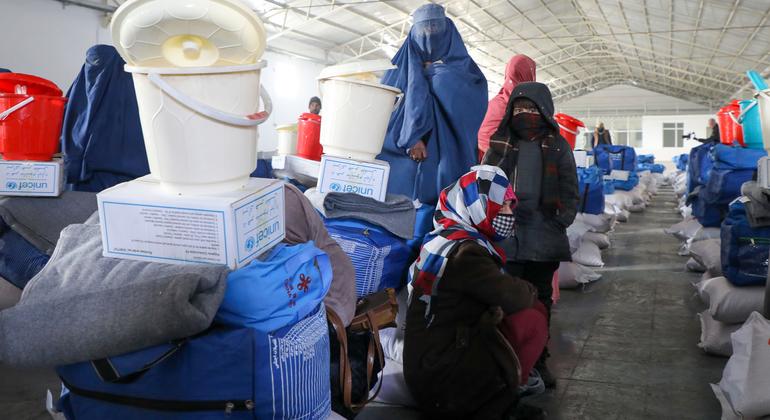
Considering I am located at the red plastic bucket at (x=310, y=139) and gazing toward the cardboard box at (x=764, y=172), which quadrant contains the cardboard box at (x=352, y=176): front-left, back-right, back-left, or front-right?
front-right

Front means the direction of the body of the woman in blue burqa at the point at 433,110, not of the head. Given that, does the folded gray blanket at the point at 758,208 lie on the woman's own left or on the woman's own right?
on the woman's own left

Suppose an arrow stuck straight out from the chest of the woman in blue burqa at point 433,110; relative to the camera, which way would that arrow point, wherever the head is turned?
toward the camera

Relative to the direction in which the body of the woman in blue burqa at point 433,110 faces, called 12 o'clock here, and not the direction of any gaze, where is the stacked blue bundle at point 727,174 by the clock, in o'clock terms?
The stacked blue bundle is roughly at 8 o'clock from the woman in blue burqa.

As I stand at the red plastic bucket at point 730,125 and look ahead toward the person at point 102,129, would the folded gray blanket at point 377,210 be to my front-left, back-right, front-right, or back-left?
front-left

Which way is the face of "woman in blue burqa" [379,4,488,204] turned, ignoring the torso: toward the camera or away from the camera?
toward the camera

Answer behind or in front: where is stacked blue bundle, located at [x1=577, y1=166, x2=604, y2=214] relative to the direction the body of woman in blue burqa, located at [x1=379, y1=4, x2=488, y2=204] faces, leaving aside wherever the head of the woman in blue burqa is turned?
behind

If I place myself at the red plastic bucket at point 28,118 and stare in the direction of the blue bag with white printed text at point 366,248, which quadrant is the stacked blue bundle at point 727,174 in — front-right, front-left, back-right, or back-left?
front-left

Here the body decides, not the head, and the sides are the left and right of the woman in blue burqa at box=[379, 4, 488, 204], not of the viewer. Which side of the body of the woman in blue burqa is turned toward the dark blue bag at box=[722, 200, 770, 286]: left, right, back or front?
left
